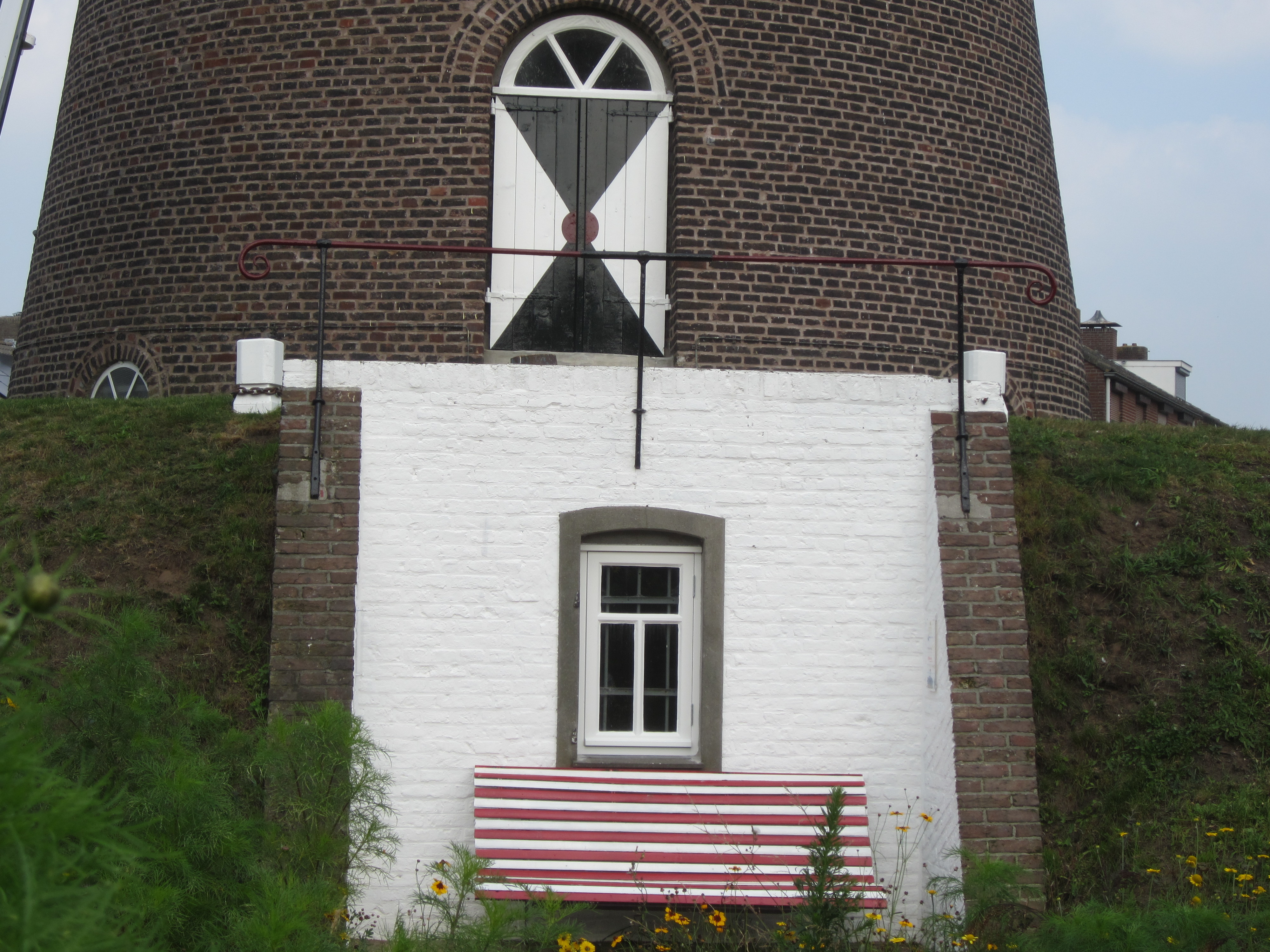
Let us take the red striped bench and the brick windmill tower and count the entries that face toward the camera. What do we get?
2

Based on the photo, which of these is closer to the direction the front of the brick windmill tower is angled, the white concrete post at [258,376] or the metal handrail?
the metal handrail

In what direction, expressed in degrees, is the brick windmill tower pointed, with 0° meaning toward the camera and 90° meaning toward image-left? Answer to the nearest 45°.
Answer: approximately 0°

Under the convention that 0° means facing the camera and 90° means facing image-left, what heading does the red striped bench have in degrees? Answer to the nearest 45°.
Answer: approximately 0°

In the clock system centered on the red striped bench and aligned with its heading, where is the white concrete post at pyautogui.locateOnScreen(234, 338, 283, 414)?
The white concrete post is roughly at 4 o'clock from the red striped bench.

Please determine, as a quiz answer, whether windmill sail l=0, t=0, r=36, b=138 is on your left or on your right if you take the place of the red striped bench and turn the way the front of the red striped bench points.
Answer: on your right
